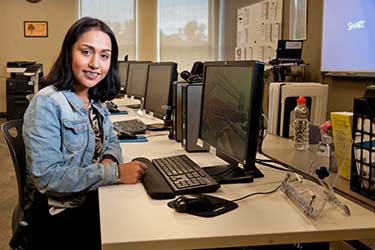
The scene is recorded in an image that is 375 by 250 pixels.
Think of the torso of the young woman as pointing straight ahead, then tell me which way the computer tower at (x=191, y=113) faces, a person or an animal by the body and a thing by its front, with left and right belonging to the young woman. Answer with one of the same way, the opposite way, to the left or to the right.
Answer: to the right

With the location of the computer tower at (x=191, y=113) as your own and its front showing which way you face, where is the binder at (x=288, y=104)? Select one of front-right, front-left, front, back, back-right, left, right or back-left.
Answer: back

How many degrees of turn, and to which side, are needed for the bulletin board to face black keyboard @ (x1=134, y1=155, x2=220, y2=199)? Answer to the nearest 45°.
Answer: approximately 45° to its left

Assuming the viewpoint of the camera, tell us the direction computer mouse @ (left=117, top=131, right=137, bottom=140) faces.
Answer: facing to the right of the viewer

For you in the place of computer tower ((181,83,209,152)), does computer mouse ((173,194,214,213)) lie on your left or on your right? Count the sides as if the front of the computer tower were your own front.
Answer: on your left

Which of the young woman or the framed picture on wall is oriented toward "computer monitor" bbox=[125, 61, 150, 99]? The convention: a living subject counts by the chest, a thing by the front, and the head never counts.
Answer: the framed picture on wall
